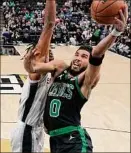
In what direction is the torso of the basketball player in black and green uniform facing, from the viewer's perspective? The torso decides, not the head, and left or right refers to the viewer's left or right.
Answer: facing the viewer and to the left of the viewer

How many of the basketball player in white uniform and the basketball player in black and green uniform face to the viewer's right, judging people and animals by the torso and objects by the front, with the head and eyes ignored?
1

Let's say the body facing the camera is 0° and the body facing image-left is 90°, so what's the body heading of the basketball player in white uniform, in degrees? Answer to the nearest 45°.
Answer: approximately 270°
